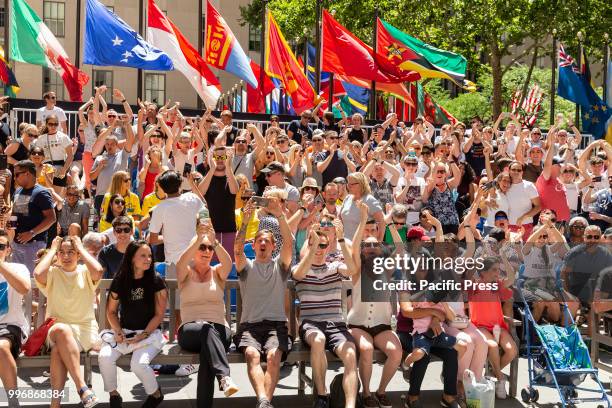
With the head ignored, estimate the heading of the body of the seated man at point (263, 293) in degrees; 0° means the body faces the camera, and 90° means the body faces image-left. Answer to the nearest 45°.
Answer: approximately 0°

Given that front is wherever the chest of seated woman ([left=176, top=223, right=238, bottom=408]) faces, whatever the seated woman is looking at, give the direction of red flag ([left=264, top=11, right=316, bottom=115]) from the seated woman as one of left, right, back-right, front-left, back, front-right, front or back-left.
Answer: back

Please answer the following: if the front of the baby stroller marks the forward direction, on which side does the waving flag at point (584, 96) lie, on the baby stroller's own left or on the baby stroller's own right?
on the baby stroller's own left

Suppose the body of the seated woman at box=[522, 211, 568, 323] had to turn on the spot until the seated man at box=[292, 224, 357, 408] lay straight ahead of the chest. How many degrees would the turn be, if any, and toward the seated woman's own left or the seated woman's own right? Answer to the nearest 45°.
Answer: approximately 45° to the seated woman's own right

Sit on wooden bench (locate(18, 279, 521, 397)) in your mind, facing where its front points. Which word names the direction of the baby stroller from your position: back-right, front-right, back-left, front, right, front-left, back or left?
left

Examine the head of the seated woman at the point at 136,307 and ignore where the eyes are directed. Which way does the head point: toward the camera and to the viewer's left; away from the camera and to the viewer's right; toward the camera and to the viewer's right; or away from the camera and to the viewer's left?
toward the camera and to the viewer's right

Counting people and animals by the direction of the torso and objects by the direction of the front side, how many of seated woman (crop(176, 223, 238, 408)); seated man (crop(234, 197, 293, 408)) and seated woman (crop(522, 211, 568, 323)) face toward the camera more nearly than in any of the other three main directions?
3

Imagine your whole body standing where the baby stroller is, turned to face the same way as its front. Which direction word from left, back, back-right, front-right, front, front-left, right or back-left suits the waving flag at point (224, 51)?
back

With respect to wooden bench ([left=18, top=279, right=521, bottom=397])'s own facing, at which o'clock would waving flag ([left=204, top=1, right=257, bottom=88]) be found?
The waving flag is roughly at 6 o'clock from the wooden bench.

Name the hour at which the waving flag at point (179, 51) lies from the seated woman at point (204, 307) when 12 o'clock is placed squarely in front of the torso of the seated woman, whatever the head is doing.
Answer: The waving flag is roughly at 6 o'clock from the seated woman.

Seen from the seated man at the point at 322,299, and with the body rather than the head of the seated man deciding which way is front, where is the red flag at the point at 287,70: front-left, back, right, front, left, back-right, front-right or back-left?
back

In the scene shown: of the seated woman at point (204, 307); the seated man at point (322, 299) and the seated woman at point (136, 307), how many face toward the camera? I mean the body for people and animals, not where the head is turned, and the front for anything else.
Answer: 3

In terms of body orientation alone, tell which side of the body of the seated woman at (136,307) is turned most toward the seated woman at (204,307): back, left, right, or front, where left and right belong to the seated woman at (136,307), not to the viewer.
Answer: left

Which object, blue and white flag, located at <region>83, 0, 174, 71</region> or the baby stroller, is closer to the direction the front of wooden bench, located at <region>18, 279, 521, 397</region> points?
the baby stroller

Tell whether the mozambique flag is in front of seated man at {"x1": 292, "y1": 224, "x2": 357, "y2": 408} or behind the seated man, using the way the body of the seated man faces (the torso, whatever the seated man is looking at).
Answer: behind

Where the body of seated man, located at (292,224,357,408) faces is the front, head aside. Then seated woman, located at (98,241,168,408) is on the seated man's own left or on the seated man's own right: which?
on the seated man's own right
